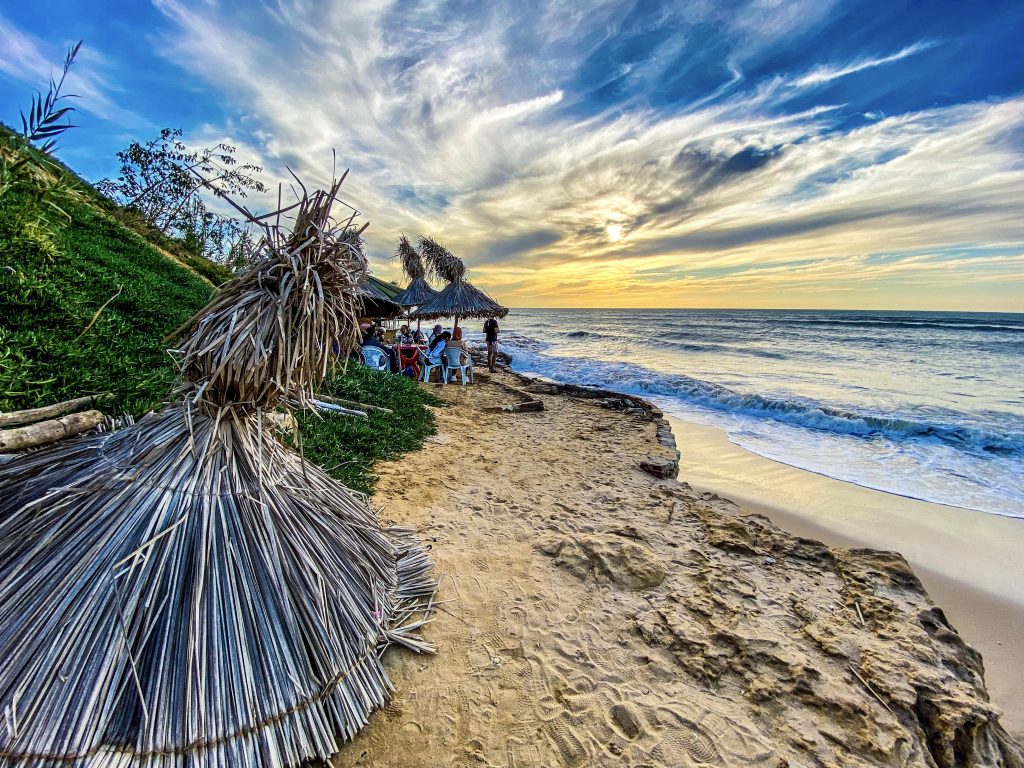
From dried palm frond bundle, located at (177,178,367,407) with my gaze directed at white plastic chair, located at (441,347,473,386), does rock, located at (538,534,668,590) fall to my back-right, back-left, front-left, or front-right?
front-right

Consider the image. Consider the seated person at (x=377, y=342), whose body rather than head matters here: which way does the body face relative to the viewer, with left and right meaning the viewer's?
facing to the right of the viewer

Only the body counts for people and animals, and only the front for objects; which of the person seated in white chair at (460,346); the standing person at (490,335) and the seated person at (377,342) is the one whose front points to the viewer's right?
the seated person

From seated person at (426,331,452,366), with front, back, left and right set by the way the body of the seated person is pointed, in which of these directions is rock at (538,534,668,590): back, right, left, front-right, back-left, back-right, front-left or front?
right

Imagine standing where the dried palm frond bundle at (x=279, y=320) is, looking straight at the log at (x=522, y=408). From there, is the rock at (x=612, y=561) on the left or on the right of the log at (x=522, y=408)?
right

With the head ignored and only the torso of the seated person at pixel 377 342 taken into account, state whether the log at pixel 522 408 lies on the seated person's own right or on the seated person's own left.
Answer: on the seated person's own right

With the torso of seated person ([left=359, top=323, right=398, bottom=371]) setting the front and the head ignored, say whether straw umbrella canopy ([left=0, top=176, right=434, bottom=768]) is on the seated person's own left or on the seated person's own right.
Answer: on the seated person's own right

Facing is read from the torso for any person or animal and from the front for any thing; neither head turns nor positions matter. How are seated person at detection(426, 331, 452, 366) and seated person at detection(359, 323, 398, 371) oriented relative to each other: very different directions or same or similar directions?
same or similar directions

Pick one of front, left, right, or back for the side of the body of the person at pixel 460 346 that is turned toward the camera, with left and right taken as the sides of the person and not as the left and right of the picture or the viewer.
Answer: back
